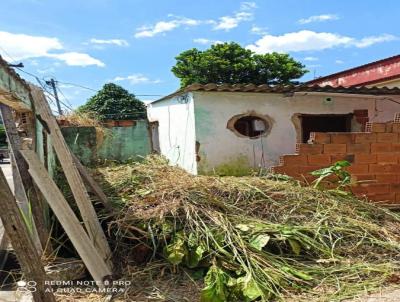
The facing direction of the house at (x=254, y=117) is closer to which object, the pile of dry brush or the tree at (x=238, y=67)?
the pile of dry brush

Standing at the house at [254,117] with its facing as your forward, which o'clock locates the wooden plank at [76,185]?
The wooden plank is roughly at 1 o'clock from the house.

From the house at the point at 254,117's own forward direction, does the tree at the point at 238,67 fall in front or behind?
behind

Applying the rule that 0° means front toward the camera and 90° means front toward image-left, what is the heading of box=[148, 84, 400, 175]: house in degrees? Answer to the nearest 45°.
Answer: approximately 0°

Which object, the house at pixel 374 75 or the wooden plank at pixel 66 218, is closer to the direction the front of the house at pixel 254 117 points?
the wooden plank

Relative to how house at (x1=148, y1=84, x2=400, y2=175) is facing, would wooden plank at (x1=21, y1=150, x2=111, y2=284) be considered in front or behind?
in front

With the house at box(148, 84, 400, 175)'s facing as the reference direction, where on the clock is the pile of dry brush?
The pile of dry brush is roughly at 12 o'clock from the house.

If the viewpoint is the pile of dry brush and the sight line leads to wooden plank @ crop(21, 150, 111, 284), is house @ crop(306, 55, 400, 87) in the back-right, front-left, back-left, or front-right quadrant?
back-right

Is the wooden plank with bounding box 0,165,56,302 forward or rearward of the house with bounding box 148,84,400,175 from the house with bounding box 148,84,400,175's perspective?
forward

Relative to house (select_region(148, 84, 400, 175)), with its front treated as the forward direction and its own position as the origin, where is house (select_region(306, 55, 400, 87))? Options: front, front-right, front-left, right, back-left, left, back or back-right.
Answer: back-left

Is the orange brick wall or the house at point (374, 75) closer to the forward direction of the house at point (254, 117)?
the orange brick wall

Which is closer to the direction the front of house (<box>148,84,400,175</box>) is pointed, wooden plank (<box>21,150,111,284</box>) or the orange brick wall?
the wooden plank

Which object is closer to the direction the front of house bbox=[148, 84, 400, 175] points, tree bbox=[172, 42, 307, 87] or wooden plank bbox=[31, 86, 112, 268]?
the wooden plank

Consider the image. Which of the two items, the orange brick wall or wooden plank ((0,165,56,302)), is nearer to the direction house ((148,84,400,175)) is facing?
the wooden plank
